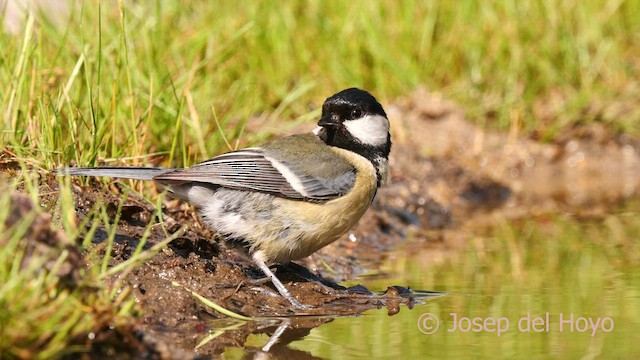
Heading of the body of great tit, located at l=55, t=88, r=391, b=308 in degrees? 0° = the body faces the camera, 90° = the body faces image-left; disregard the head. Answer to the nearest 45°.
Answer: approximately 270°
